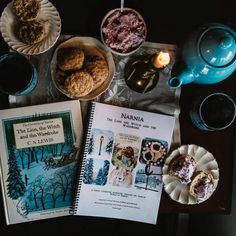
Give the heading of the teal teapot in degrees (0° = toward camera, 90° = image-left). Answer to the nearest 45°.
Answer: approximately 45°
